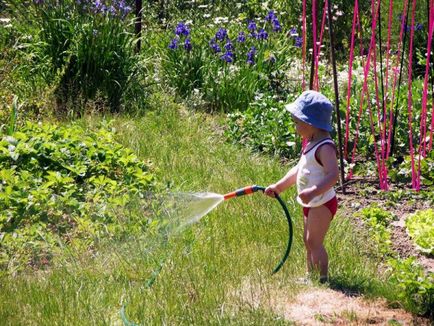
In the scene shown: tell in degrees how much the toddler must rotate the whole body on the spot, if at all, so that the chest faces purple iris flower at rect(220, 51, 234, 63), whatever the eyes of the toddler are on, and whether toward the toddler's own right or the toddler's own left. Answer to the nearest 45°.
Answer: approximately 90° to the toddler's own right

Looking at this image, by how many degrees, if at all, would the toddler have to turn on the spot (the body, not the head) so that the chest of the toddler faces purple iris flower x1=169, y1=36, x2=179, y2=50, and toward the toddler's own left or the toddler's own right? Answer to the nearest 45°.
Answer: approximately 90° to the toddler's own right

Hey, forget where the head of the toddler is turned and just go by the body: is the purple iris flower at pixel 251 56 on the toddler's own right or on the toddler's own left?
on the toddler's own right

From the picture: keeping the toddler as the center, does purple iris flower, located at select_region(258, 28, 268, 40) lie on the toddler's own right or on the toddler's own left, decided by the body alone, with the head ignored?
on the toddler's own right

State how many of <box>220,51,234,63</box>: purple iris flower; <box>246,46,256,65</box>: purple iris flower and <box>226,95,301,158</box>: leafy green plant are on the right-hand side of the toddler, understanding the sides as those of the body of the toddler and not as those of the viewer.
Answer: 3

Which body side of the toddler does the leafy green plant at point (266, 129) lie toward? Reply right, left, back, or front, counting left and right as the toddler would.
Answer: right

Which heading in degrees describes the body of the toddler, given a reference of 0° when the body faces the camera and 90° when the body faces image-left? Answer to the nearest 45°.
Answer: approximately 90°

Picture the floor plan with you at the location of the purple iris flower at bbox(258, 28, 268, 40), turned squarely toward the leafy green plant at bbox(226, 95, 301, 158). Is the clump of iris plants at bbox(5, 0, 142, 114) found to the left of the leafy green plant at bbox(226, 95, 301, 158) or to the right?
right

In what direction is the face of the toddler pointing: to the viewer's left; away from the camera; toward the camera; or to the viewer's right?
to the viewer's left

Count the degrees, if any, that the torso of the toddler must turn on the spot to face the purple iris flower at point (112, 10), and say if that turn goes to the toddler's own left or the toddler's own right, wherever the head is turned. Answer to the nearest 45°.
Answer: approximately 45° to the toddler's own right

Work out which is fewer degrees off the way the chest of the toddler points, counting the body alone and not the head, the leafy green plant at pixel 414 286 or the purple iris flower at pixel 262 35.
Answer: the purple iris flower

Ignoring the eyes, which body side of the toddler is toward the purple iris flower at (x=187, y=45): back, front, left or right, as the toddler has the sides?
right
